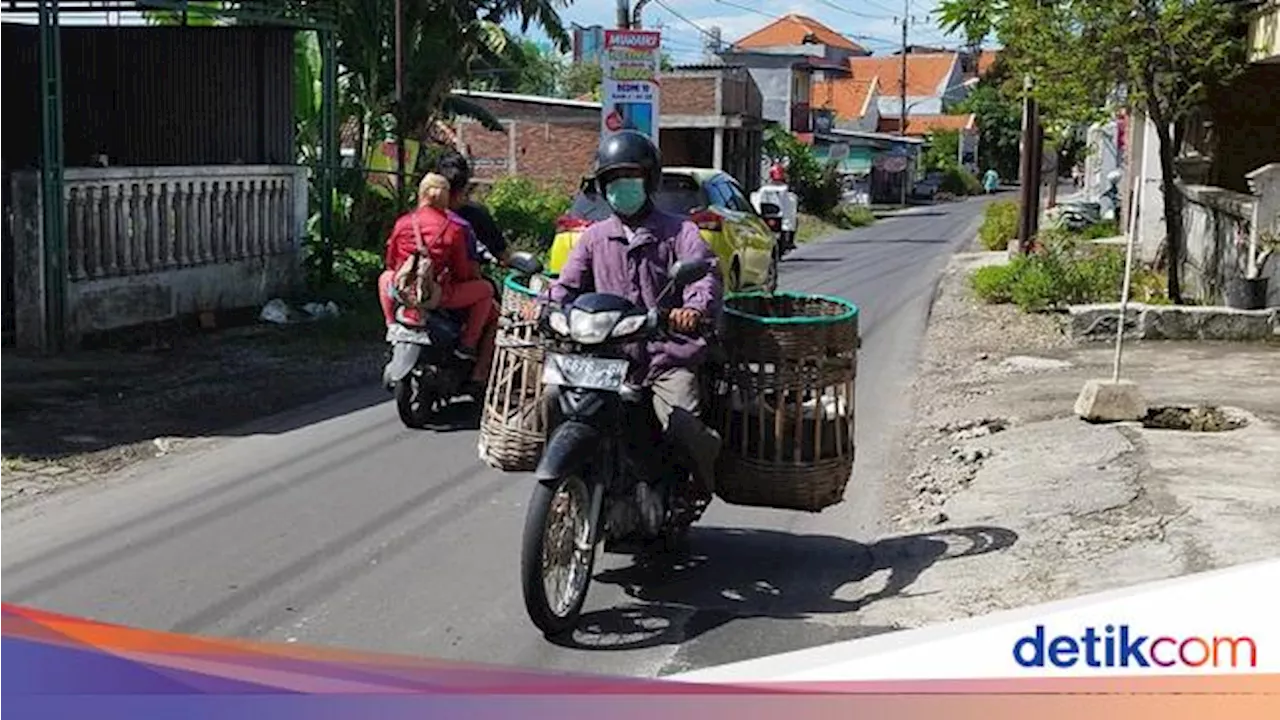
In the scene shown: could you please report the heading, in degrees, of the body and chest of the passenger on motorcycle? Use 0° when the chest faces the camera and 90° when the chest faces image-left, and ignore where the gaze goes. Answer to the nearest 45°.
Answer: approximately 225°

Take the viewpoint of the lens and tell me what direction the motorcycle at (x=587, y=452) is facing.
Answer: facing the viewer and to the left of the viewer

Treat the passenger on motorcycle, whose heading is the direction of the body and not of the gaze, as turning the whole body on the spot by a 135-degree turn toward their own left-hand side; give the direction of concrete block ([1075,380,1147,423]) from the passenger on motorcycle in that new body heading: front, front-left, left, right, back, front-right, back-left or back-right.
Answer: back

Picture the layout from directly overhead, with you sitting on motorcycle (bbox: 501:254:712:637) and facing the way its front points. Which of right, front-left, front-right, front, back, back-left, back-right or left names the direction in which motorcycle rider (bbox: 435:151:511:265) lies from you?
back-right

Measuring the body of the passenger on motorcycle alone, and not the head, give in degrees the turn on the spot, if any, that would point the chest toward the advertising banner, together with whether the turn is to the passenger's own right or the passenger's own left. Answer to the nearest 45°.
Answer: approximately 45° to the passenger's own left

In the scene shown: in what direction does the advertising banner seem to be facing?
toward the camera

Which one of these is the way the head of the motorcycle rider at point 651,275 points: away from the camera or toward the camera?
toward the camera

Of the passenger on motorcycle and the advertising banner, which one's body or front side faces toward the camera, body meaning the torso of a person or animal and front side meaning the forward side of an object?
the advertising banner

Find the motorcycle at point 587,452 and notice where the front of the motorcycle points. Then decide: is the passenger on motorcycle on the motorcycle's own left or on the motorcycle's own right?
on the motorcycle's own right

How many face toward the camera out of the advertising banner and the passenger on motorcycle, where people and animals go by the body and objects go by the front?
1

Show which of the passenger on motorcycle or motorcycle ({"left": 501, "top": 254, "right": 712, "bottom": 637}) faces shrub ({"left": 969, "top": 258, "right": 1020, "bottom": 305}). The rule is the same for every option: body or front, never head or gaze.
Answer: the passenger on motorcycle

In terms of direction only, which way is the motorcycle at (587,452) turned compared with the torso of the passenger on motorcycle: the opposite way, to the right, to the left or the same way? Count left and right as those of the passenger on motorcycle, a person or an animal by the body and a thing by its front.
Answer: the opposite way

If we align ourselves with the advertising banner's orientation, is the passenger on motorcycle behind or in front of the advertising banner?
in front

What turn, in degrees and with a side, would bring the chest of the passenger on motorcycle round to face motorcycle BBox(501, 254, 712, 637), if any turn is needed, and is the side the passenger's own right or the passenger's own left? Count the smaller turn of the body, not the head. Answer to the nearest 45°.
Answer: approximately 135° to the passenger's own right

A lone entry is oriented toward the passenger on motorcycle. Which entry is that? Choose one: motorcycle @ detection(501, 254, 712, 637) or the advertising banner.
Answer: the advertising banner

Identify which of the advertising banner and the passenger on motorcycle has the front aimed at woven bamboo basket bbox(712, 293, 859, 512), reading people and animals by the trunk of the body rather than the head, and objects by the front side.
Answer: the advertising banner

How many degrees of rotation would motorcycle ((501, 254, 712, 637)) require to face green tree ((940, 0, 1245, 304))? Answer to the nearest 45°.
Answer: approximately 180°
